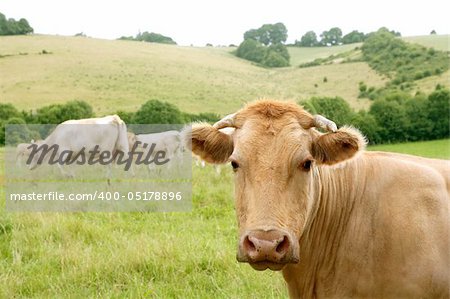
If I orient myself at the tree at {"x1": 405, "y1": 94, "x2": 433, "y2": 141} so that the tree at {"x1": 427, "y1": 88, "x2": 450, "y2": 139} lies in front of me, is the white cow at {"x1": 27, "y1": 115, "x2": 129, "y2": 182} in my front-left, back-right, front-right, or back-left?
back-right

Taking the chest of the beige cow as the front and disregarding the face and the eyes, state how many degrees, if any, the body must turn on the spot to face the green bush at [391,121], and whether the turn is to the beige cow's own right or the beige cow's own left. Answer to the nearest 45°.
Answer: approximately 135° to the beige cow's own right

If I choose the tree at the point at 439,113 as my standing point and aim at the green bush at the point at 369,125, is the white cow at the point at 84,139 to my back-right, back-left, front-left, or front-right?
front-left

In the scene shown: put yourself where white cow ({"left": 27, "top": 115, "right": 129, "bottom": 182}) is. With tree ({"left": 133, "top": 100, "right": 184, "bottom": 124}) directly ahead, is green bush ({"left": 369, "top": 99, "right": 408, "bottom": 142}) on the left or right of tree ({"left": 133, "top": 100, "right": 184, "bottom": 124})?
right

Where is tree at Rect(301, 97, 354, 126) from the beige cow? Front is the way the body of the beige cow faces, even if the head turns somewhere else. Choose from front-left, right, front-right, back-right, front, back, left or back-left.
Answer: back-right

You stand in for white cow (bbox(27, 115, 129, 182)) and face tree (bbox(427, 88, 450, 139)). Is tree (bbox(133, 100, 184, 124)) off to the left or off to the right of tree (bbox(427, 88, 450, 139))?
left

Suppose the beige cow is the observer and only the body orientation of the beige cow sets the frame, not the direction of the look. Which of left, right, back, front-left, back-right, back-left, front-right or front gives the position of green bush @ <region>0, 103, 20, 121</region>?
right

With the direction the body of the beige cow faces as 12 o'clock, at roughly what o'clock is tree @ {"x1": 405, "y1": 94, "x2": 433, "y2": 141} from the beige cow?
The tree is roughly at 5 o'clock from the beige cow.

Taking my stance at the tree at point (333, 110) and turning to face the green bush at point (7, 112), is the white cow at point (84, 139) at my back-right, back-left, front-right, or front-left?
front-left

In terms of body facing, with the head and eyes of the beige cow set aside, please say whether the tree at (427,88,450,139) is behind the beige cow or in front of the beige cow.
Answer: behind

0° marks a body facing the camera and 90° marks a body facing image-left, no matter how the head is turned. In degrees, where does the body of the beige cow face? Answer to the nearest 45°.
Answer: approximately 45°

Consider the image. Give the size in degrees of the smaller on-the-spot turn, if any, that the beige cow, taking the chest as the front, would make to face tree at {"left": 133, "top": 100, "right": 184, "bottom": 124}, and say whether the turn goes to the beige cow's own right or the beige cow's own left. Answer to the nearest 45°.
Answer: approximately 135° to the beige cow's own right
